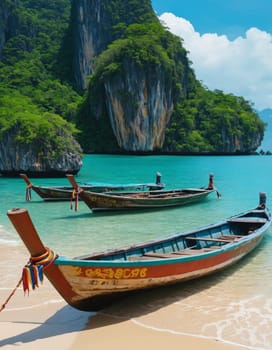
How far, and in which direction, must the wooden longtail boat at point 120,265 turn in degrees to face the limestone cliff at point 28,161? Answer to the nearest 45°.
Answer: approximately 135° to its right

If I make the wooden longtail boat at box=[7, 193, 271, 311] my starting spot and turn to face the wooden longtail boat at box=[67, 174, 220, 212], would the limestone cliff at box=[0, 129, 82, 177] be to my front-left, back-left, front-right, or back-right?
front-left

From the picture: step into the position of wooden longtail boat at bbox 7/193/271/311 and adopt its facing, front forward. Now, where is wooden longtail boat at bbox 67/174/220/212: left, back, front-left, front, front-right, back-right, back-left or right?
back-right

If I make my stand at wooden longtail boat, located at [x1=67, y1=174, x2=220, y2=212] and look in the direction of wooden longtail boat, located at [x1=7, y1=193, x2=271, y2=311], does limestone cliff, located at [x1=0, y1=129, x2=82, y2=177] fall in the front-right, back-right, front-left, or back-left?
back-right

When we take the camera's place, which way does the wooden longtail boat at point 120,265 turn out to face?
facing the viewer and to the left of the viewer

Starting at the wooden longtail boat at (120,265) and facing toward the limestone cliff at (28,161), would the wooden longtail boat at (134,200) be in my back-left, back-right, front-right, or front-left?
front-right
